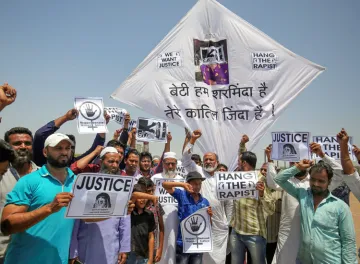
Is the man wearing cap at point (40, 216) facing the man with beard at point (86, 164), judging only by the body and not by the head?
no

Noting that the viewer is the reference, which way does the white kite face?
facing the viewer

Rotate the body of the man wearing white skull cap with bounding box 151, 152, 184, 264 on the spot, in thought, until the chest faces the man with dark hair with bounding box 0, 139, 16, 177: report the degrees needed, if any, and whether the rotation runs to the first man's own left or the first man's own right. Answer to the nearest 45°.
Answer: approximately 45° to the first man's own right

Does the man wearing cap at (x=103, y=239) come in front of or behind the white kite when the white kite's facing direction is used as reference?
in front

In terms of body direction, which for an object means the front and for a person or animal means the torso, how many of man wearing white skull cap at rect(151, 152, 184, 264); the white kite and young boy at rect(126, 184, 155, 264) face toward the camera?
3

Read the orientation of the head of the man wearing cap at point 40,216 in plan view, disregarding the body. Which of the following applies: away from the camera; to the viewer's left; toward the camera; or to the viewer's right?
toward the camera

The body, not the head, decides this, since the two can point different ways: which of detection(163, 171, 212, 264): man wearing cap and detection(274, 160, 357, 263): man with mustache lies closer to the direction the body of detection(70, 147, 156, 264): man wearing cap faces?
the man with mustache

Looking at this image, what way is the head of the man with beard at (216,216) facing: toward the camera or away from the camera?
toward the camera

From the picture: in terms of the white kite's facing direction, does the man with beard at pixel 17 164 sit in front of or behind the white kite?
in front

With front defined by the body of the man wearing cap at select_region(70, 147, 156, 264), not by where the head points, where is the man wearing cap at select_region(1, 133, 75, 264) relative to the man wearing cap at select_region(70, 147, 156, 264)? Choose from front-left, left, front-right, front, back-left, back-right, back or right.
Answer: right

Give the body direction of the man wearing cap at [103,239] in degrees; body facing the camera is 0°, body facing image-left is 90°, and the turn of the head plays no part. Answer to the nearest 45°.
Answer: approximately 315°

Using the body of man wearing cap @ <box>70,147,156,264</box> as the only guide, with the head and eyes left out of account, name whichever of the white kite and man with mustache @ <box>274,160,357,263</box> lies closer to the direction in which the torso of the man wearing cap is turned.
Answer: the man with mustache
